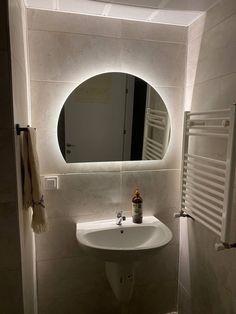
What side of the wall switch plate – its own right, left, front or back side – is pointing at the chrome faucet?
left

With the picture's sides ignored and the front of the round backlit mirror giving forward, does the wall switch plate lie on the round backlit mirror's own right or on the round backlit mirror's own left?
on the round backlit mirror's own right

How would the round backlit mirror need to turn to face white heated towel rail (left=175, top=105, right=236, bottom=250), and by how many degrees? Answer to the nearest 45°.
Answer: approximately 45° to its left

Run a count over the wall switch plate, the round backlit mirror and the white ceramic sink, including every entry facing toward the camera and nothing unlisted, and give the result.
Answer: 3

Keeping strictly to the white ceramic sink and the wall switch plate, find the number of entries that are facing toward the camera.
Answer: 2

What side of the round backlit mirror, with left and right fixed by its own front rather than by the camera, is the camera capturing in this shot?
front

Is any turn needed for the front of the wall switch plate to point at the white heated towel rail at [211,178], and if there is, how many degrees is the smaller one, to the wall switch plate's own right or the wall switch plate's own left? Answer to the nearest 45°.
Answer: approximately 45° to the wall switch plate's own left

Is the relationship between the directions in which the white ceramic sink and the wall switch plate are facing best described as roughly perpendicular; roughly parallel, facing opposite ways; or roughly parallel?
roughly parallel

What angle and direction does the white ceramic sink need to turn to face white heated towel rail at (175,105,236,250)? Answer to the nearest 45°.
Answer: approximately 90° to its left

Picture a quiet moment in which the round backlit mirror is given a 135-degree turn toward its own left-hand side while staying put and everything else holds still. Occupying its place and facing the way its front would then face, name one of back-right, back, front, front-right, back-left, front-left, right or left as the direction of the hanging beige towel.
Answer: back

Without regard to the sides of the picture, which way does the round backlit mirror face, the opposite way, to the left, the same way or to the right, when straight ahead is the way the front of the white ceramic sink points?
the same way

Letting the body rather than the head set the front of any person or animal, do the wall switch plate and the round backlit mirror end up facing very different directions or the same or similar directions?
same or similar directions

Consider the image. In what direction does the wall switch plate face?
toward the camera
